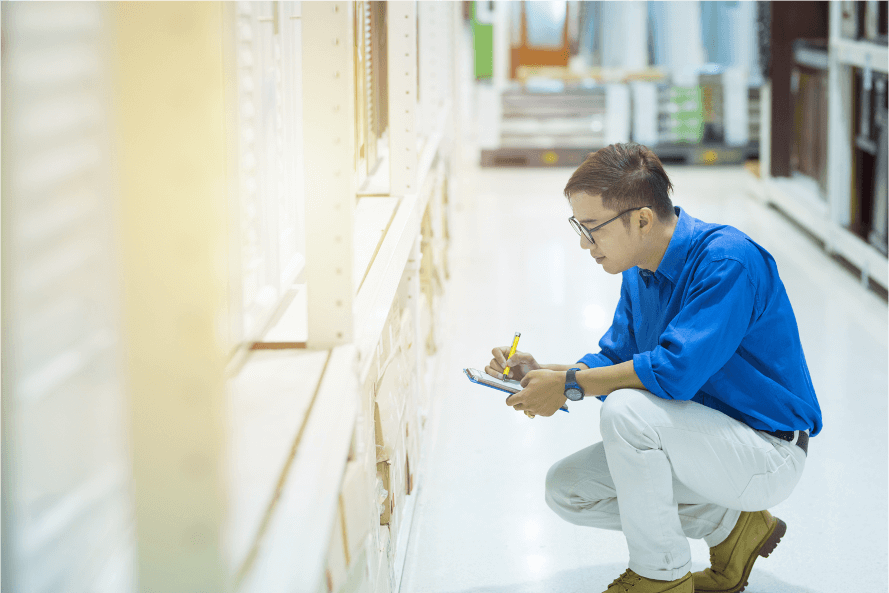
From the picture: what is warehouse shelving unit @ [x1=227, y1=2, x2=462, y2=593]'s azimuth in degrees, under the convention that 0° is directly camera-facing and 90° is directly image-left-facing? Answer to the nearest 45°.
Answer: approximately 270°

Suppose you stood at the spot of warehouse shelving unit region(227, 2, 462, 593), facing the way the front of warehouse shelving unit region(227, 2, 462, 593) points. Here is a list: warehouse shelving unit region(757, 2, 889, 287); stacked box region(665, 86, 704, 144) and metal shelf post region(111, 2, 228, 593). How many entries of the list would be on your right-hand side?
1

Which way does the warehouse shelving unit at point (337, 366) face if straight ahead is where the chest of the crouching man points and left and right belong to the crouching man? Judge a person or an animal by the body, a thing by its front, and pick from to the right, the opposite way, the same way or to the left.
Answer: the opposite way

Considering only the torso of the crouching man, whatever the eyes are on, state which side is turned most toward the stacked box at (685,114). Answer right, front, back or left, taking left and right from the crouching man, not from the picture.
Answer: right

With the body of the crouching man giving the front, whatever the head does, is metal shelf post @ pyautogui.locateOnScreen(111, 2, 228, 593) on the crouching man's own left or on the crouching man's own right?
on the crouching man's own left

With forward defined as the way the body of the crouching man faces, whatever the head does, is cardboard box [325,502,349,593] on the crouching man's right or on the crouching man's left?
on the crouching man's left

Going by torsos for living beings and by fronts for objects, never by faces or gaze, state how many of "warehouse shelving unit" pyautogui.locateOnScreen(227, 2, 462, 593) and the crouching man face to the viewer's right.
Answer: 1

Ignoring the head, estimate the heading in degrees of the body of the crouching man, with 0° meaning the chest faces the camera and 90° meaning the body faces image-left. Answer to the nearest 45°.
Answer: approximately 90°
